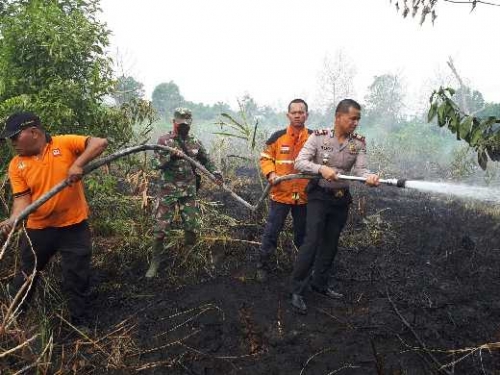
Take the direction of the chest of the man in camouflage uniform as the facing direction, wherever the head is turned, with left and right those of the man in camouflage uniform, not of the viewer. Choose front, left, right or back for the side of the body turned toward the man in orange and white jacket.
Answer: left

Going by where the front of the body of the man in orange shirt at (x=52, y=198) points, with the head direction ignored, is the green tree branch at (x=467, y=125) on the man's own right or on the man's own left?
on the man's own left

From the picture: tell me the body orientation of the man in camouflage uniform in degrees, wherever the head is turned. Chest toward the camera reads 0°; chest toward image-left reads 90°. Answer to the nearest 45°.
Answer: approximately 0°

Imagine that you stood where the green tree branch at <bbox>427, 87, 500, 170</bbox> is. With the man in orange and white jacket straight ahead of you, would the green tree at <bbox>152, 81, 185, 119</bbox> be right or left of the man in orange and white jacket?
right

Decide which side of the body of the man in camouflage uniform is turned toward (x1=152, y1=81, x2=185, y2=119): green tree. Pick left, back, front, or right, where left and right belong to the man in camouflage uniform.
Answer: back

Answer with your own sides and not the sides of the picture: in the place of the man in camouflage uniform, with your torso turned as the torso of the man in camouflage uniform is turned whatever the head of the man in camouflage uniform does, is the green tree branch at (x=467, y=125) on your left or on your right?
on your left

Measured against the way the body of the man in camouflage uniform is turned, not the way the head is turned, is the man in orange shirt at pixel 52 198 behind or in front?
in front
